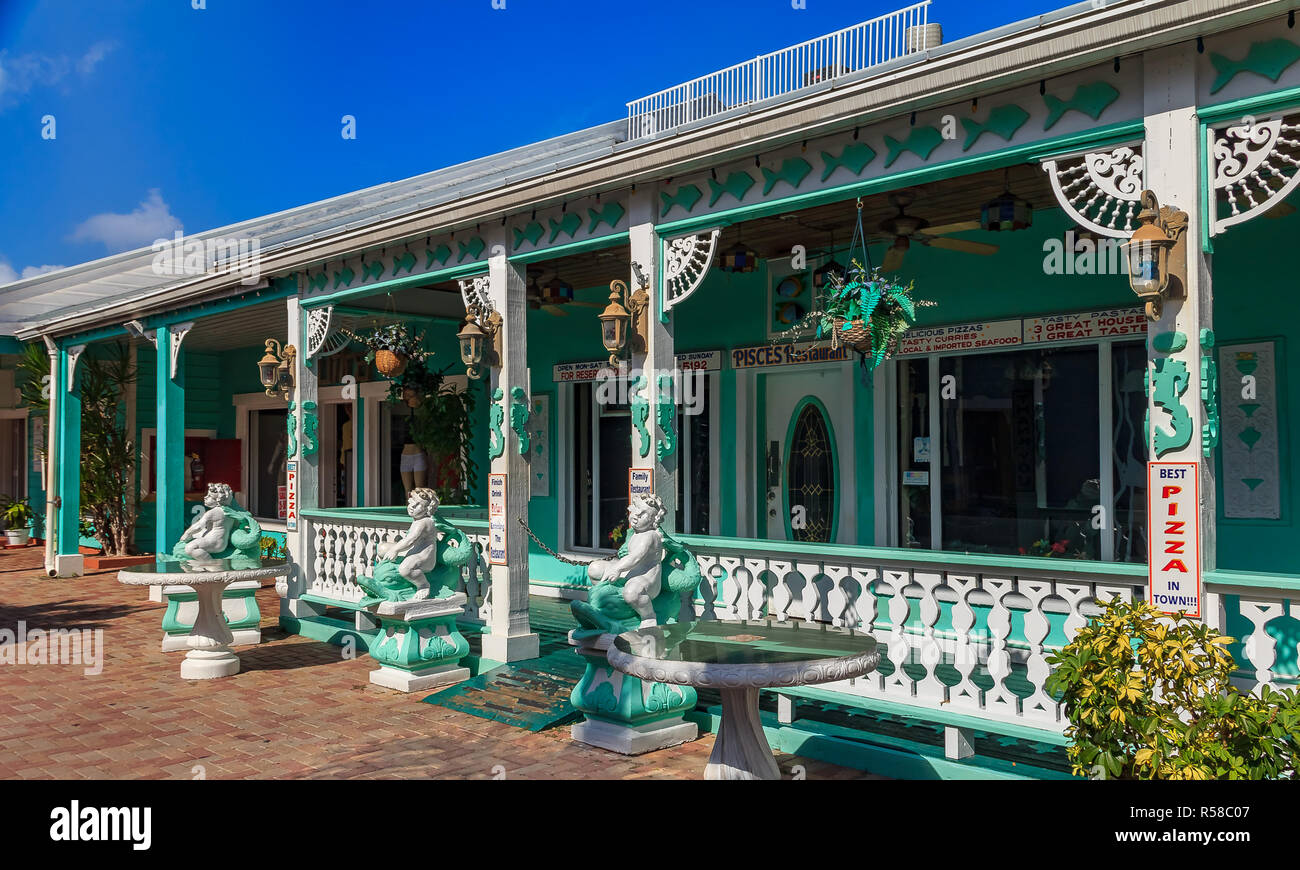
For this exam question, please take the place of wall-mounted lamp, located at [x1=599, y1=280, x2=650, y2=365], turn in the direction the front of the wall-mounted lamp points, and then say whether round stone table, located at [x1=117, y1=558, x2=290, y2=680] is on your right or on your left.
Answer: on your right

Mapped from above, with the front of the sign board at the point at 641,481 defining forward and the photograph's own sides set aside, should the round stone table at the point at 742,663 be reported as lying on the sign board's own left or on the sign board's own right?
on the sign board's own left

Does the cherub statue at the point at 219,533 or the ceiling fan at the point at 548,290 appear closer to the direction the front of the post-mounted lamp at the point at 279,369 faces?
the cherub statue

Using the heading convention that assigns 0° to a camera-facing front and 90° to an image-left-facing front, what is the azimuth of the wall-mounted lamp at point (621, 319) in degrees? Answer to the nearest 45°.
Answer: approximately 45°

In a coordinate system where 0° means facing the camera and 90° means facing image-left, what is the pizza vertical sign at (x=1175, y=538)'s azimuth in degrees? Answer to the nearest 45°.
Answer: approximately 0°

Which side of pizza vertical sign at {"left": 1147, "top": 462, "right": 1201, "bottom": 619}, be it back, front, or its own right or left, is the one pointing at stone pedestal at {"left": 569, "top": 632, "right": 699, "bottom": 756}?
right

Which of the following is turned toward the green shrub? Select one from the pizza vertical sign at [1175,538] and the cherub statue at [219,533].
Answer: the pizza vertical sign

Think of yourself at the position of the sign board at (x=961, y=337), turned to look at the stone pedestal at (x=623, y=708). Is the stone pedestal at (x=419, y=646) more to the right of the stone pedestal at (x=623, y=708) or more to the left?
right

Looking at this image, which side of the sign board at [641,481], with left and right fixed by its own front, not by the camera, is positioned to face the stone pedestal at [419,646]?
right

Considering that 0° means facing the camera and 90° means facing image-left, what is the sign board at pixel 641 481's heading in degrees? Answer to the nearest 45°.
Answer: approximately 45°
